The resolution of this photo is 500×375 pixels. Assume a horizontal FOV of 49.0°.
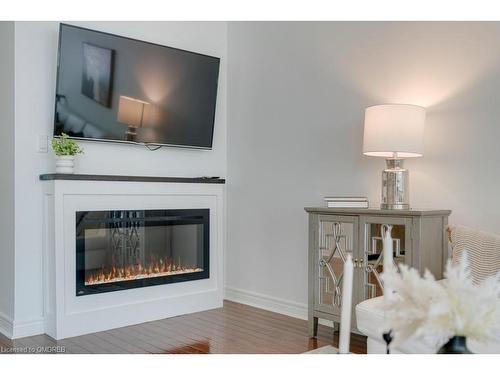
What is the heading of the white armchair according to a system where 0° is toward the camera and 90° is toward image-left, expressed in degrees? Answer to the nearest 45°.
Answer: approximately 45°

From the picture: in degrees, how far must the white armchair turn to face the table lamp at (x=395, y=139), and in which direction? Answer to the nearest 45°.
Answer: approximately 90° to its right

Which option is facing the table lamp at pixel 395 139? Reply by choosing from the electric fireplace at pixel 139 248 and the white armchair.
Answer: the electric fireplace

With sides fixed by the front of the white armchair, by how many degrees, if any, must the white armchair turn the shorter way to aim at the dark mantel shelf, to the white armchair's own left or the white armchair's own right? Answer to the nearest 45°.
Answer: approximately 45° to the white armchair's own right

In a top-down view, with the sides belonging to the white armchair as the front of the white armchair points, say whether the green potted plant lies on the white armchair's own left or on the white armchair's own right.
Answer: on the white armchair's own right

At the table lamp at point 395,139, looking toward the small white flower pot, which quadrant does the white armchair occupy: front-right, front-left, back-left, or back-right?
back-left

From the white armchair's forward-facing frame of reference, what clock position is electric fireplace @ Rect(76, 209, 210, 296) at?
The electric fireplace is roughly at 2 o'clock from the white armchair.

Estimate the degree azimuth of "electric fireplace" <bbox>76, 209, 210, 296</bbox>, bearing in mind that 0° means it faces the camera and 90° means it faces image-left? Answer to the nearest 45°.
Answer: approximately 315°
